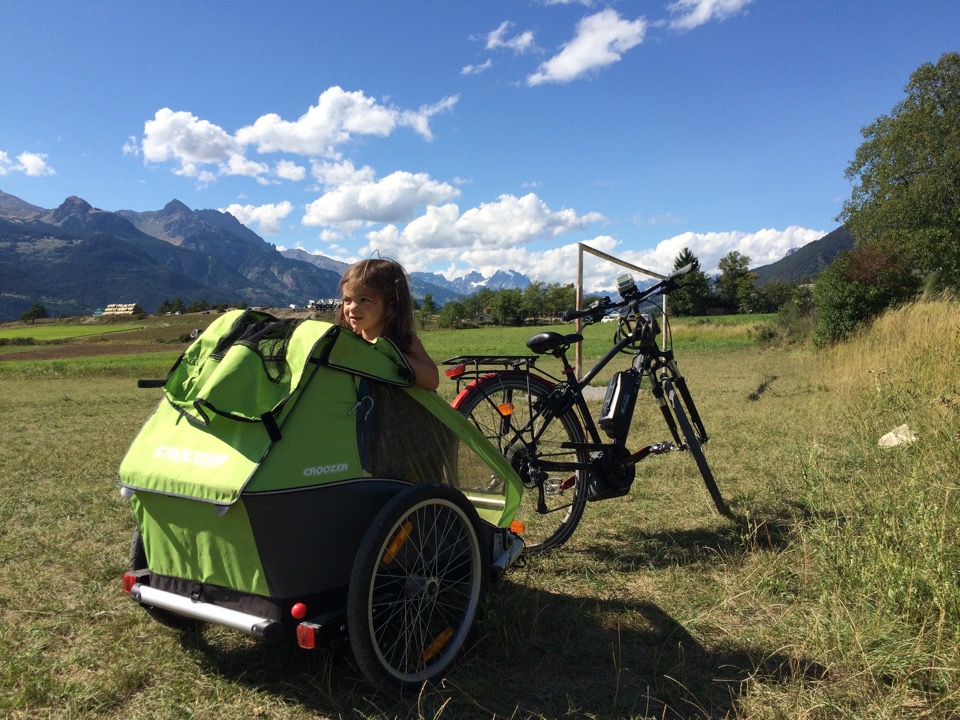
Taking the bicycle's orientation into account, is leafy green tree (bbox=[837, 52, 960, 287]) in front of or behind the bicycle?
in front

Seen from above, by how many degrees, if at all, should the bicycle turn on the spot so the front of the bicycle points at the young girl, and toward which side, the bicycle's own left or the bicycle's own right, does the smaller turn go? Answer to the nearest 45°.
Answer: approximately 180°

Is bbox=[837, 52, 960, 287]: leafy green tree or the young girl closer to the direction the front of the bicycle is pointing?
the leafy green tree

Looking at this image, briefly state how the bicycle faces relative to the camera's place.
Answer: facing away from the viewer and to the right of the viewer
